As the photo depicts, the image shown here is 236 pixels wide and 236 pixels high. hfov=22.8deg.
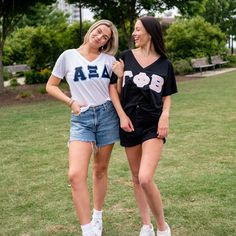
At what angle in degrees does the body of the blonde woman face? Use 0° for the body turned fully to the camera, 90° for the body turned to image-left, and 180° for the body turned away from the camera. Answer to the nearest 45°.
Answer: approximately 0°

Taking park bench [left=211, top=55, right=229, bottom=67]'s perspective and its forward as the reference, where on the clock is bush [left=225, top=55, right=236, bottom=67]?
The bush is roughly at 8 o'clock from the park bench.

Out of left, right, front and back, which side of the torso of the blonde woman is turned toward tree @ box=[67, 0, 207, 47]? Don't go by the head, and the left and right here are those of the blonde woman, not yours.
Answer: back

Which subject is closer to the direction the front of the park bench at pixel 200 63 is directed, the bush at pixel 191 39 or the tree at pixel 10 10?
the tree

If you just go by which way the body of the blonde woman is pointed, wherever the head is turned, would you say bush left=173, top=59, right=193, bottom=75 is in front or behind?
behind

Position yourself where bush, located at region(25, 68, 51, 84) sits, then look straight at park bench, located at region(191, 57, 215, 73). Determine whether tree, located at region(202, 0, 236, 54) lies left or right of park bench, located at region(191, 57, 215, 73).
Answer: left

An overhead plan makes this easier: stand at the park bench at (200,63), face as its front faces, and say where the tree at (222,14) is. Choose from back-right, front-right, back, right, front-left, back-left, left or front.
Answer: back-left

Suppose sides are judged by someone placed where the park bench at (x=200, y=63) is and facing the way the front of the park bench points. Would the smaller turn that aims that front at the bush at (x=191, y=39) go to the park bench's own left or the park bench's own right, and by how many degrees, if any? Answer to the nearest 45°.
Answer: approximately 135° to the park bench's own left

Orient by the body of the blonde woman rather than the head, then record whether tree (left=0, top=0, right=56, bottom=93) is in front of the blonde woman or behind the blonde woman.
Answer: behind
